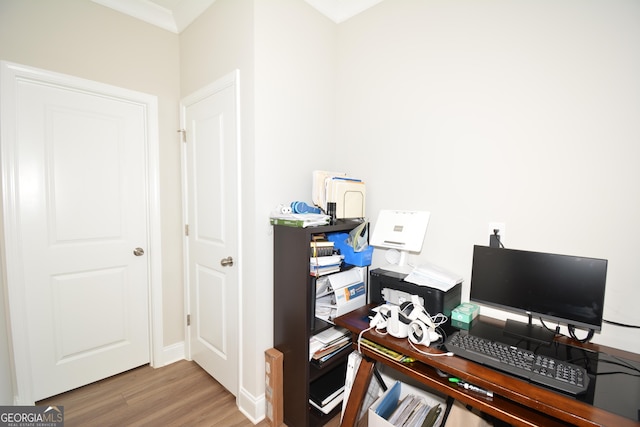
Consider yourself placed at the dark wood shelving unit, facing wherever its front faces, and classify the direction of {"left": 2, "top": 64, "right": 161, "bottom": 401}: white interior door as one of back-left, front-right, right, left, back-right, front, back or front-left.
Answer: back-right

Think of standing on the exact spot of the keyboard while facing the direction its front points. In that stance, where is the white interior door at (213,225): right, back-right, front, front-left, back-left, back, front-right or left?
front-right

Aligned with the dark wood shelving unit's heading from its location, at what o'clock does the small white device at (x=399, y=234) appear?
The small white device is roughly at 10 o'clock from the dark wood shelving unit.

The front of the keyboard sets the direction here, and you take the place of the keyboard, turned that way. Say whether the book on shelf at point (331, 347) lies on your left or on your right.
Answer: on your right

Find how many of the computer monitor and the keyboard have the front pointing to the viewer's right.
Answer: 0

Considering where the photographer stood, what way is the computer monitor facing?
facing the viewer and to the left of the viewer

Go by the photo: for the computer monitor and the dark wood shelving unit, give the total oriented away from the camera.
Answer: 0

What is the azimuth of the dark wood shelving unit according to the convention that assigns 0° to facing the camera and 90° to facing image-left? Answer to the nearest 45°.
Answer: approximately 315°

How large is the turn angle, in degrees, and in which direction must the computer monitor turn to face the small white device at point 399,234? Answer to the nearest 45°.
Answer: approximately 45° to its right
